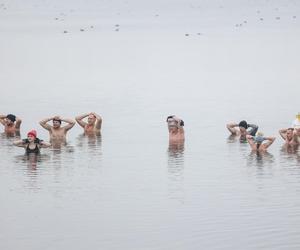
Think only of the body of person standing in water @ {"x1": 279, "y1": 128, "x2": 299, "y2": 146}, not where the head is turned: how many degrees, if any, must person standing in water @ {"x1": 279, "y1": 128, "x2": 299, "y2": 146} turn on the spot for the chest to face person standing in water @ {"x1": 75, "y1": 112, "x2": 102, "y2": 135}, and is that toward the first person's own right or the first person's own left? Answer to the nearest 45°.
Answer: approximately 45° to the first person's own right

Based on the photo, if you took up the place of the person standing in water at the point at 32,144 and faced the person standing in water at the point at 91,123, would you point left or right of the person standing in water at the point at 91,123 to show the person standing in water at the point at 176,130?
right

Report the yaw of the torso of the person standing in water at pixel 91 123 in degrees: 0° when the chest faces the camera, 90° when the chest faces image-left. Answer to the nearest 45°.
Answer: approximately 45°

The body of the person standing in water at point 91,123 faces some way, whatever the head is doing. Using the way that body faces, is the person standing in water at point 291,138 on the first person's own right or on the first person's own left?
on the first person's own left

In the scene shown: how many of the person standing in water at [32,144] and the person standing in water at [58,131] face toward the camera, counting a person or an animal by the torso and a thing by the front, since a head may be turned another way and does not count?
2

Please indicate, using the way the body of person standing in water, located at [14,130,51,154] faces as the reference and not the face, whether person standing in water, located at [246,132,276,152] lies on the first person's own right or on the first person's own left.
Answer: on the first person's own left

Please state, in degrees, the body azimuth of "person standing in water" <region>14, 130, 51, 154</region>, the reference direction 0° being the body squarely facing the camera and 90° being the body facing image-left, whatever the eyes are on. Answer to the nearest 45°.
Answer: approximately 0°

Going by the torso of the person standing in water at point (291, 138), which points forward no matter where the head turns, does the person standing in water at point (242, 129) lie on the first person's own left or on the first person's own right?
on the first person's own right

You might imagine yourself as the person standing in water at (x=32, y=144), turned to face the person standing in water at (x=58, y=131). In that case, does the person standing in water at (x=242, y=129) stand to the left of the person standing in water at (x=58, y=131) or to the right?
right
